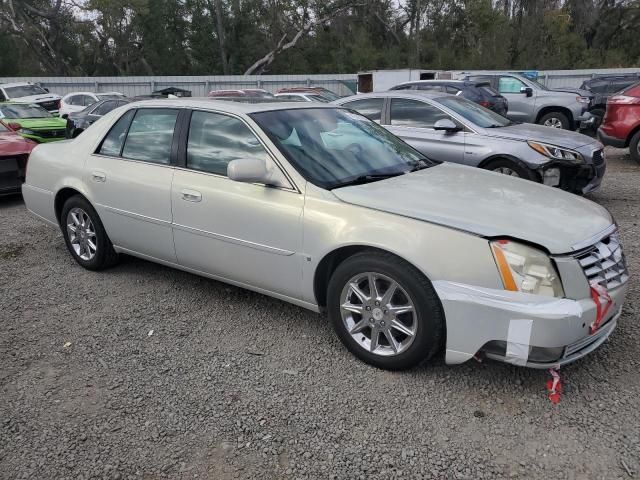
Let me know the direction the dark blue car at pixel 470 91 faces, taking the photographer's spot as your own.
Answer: facing away from the viewer and to the left of the viewer

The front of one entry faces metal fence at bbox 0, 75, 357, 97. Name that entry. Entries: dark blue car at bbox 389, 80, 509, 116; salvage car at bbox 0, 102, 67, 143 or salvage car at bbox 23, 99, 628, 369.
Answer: the dark blue car

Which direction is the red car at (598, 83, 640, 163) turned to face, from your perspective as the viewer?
facing away from the viewer and to the right of the viewer

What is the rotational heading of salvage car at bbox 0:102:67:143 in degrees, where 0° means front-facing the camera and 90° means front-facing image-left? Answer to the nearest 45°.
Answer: approximately 315°

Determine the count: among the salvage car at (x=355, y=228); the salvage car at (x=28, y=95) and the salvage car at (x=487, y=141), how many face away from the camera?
0

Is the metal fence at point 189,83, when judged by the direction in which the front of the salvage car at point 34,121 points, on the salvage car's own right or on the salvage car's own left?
on the salvage car's own left

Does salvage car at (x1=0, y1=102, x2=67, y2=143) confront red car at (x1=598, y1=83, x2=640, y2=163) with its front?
yes

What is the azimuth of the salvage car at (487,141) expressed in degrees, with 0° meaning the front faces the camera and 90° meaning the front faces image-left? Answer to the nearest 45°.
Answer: approximately 315°

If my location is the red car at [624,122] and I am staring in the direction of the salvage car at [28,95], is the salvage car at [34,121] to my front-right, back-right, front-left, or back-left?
front-left

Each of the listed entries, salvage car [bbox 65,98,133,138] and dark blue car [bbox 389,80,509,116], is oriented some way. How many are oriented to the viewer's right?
0

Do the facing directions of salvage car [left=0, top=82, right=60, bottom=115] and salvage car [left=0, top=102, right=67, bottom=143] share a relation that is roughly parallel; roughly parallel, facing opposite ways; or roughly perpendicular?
roughly parallel

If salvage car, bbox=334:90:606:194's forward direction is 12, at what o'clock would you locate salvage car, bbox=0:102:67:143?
salvage car, bbox=0:102:67:143 is roughly at 5 o'clock from salvage car, bbox=334:90:606:194.

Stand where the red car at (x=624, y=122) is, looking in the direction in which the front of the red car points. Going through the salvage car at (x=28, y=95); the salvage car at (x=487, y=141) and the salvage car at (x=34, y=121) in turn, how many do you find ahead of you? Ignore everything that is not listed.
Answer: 0

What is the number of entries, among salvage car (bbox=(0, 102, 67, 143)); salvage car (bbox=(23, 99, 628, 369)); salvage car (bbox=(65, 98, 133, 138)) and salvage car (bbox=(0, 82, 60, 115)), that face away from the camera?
0

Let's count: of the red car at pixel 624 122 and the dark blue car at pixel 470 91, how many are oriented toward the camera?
0

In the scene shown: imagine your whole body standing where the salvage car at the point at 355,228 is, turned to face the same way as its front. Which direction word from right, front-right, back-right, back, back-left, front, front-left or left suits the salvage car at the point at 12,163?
back
